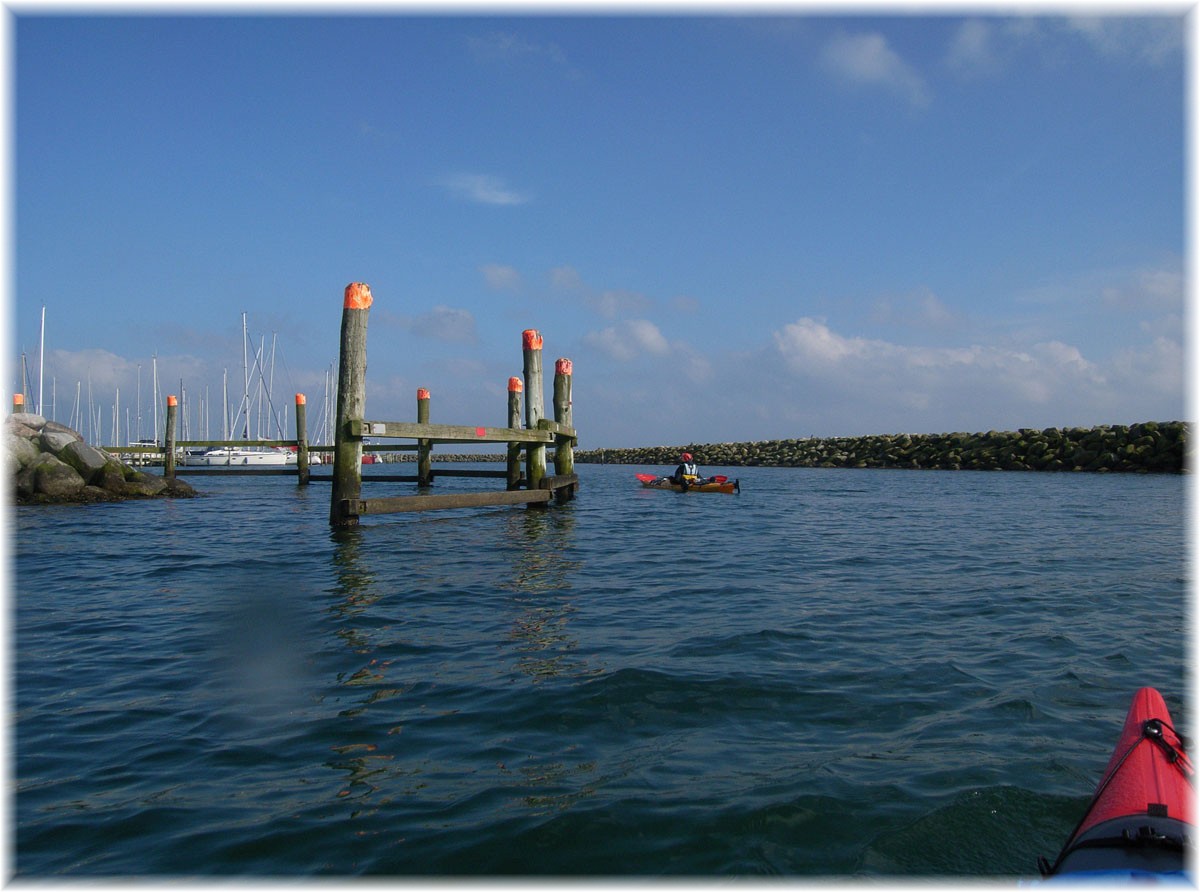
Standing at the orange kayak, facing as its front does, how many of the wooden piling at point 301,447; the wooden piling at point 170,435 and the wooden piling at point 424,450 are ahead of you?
3

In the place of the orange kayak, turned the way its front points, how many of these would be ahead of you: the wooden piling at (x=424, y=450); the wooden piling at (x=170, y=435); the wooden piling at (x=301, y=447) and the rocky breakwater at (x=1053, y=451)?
3

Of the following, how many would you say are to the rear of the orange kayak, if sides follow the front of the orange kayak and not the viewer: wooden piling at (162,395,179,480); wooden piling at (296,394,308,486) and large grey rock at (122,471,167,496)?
0

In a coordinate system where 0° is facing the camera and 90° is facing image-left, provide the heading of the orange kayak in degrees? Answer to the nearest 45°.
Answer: approximately 90°

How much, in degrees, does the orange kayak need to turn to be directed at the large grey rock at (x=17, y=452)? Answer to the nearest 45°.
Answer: approximately 45° to its left

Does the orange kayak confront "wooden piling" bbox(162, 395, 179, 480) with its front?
yes

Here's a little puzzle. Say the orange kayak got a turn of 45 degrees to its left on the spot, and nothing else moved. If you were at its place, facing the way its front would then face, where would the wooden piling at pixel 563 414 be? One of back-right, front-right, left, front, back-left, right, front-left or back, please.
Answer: front

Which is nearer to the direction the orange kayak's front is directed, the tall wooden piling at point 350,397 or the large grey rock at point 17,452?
the large grey rock

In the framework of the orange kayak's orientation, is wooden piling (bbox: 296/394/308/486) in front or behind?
in front

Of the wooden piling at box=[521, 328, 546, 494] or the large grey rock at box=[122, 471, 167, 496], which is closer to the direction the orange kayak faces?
the large grey rock

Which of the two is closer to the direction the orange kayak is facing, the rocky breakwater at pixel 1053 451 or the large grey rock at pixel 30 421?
the large grey rock

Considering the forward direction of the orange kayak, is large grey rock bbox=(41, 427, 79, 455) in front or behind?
in front

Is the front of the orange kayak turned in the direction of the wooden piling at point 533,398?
no

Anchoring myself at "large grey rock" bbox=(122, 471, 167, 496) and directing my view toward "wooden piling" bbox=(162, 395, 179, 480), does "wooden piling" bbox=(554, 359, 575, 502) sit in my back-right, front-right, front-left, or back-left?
back-right

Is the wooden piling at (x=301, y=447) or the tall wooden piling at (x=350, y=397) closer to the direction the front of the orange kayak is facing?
the wooden piling
